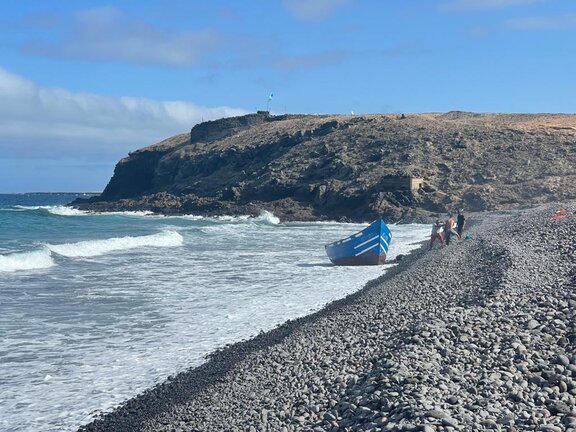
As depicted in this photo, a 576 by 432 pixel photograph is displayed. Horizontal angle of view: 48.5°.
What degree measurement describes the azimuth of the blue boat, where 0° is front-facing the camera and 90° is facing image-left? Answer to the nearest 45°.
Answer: approximately 315°
